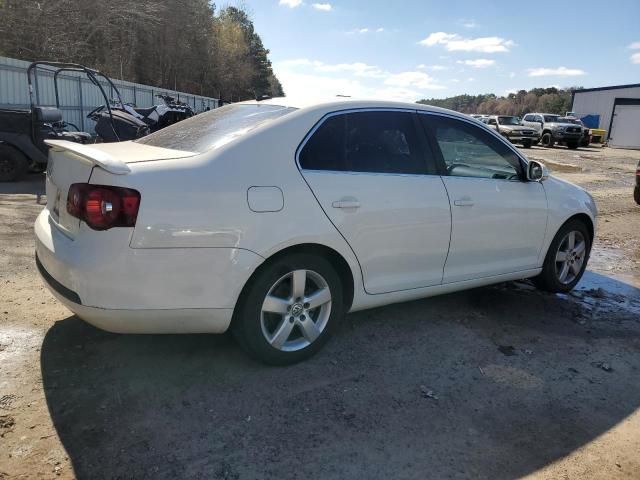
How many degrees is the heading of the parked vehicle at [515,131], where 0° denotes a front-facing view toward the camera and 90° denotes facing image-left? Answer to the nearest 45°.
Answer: approximately 315°

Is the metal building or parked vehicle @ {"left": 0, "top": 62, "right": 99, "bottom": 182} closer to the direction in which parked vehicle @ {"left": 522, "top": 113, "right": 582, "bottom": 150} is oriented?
the parked vehicle

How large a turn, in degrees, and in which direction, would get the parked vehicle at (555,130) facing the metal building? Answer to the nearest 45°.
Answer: approximately 135° to its left

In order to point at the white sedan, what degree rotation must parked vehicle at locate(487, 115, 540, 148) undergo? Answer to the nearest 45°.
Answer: approximately 45° to its right

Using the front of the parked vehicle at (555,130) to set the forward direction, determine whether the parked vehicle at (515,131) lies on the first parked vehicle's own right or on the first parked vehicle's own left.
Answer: on the first parked vehicle's own right

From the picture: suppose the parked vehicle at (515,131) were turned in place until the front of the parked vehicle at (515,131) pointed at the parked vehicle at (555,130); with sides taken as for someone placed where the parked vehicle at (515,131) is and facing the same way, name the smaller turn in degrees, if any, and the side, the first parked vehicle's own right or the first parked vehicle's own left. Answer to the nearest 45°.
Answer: approximately 90° to the first parked vehicle's own left

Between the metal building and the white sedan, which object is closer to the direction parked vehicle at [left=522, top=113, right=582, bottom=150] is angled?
the white sedan

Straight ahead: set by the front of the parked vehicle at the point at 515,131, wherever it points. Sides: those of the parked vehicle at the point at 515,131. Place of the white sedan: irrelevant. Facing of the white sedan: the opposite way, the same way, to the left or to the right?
to the left

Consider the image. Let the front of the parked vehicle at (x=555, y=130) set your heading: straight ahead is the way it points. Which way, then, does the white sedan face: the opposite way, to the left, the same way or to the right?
to the left

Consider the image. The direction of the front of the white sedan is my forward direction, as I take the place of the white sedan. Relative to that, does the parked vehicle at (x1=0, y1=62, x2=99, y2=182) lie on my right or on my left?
on my left

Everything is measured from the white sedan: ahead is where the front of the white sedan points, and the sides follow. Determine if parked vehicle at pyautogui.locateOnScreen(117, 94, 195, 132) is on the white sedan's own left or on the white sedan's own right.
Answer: on the white sedan's own left

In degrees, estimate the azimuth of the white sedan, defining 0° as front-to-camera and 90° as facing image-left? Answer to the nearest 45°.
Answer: approximately 225°
